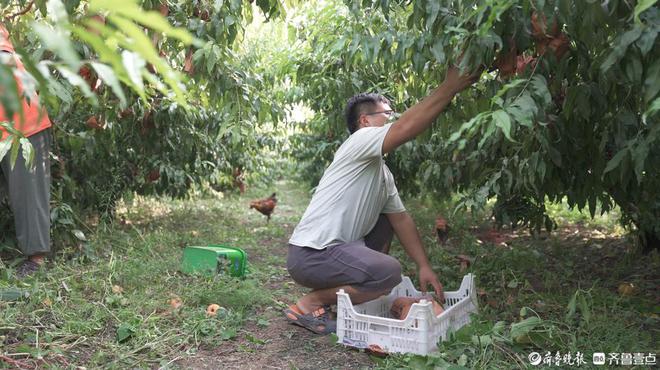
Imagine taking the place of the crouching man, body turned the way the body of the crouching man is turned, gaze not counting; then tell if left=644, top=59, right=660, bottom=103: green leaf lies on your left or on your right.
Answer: on your right

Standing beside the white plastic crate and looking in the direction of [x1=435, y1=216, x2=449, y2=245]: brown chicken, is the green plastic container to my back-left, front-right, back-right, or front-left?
front-left

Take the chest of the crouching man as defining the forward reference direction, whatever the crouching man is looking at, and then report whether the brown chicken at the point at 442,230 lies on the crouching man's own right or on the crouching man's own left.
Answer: on the crouching man's own left

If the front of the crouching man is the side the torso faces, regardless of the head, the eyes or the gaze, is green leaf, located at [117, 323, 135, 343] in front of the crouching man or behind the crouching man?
behind

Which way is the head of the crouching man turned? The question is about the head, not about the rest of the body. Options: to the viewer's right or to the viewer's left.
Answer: to the viewer's right

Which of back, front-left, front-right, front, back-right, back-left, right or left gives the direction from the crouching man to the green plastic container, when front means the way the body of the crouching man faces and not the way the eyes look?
back-left

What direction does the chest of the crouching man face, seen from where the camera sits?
to the viewer's right
